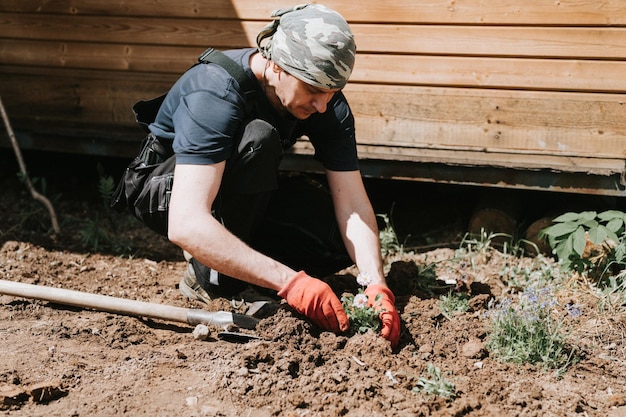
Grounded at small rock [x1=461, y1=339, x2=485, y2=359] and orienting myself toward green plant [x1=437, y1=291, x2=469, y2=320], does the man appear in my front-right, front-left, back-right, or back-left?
front-left

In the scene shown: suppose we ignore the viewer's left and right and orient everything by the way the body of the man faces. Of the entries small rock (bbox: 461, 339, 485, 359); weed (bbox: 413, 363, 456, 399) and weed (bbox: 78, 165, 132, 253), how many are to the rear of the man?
1

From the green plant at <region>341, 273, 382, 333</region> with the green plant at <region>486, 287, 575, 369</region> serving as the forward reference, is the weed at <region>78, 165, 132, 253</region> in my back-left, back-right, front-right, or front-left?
back-left

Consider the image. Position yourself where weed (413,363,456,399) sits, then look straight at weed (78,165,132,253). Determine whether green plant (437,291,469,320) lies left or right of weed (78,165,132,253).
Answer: right

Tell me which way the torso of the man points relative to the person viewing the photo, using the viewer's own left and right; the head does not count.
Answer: facing the viewer and to the right of the viewer

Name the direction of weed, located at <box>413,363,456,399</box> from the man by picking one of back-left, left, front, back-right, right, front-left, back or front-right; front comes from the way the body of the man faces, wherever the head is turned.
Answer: front

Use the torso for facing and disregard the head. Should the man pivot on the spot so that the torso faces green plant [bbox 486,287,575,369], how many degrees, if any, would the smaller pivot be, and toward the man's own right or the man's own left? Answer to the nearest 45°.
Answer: approximately 45° to the man's own left

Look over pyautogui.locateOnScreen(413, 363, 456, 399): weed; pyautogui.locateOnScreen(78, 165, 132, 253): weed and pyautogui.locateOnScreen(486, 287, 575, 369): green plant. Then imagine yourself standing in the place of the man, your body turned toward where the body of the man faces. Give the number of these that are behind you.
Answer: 1

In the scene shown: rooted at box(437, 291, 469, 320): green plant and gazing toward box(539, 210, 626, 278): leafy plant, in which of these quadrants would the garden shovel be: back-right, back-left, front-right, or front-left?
back-left

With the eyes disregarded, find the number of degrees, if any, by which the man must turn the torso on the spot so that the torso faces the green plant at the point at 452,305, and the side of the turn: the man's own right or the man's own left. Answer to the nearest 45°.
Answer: approximately 45° to the man's own left

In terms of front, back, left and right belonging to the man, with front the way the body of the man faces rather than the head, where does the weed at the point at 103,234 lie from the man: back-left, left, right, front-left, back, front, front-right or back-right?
back

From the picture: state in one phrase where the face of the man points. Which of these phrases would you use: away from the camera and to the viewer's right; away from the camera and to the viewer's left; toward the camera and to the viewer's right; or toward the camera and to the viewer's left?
toward the camera and to the viewer's right
